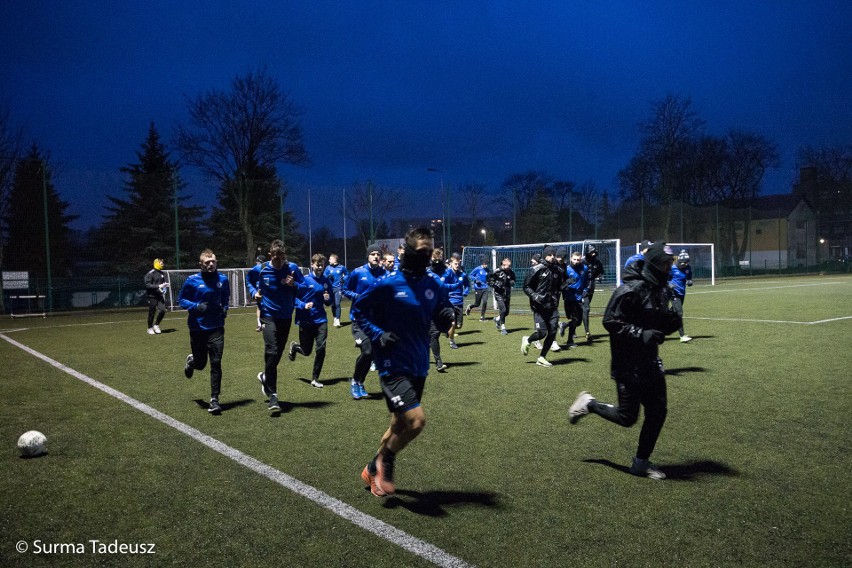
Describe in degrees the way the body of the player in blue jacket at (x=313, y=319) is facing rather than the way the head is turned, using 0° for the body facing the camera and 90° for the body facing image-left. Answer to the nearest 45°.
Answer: approximately 315°

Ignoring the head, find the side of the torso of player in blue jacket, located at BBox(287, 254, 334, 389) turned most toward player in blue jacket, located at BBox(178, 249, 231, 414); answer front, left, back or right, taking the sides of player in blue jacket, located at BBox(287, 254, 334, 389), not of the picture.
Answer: right

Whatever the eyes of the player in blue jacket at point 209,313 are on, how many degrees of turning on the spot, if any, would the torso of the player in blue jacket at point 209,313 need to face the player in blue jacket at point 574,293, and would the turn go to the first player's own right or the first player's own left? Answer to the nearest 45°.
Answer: approximately 90° to the first player's own left

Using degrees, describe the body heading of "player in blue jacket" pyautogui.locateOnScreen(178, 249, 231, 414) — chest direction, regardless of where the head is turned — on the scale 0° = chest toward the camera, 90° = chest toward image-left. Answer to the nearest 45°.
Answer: approximately 315°

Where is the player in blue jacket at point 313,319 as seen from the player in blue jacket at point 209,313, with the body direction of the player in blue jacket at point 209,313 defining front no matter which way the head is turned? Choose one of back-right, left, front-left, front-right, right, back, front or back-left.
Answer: left

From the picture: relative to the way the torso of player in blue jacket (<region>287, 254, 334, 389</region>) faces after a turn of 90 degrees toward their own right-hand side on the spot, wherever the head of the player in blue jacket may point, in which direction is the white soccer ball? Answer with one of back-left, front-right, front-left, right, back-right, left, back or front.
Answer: front

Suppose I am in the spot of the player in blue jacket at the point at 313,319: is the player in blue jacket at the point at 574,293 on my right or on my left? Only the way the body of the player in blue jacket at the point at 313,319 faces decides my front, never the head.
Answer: on my left

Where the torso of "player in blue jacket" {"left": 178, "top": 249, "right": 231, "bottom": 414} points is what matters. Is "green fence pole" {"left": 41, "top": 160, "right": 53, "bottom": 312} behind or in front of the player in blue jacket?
behind

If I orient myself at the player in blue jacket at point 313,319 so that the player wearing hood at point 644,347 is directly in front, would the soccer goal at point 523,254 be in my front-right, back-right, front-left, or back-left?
back-left
